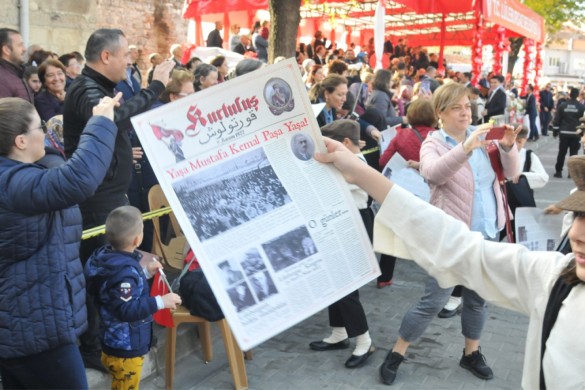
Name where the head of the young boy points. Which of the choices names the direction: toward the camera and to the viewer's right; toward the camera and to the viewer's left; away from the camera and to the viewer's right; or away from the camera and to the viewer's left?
away from the camera and to the viewer's right

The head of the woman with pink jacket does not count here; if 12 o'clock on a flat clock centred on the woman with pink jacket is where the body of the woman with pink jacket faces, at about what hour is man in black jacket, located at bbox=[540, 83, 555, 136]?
The man in black jacket is roughly at 8 o'clock from the woman with pink jacket.

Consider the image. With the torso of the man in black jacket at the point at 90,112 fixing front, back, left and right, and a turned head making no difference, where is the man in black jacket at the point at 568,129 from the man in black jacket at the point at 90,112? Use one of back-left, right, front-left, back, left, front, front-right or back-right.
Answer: front-left

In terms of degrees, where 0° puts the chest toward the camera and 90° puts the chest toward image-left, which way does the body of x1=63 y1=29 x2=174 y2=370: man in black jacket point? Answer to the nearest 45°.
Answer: approximately 270°

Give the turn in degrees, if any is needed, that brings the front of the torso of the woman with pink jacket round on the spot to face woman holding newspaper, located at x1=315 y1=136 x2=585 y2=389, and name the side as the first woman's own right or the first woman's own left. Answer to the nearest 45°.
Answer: approximately 45° to the first woman's own right

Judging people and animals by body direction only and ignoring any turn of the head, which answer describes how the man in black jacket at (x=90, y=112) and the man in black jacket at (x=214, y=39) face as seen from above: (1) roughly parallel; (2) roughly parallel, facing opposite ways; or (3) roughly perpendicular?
roughly parallel

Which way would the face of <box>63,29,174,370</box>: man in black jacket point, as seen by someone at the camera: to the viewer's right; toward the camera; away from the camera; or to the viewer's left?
to the viewer's right

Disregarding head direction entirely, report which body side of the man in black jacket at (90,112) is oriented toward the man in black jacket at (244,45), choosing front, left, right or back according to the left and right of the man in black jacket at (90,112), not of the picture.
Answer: left
